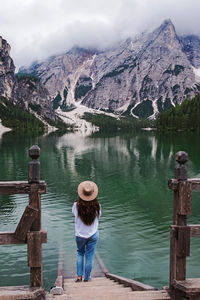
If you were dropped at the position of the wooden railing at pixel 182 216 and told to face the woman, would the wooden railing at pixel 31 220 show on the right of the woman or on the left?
left

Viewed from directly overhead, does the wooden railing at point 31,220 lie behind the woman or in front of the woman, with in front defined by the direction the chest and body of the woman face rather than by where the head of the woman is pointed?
behind

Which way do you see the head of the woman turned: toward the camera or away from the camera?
away from the camera

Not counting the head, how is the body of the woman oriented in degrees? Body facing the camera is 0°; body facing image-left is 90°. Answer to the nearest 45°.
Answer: approximately 180°

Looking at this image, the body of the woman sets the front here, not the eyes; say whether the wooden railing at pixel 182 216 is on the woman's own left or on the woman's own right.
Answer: on the woman's own right
